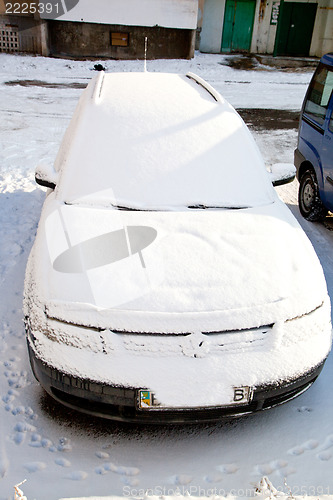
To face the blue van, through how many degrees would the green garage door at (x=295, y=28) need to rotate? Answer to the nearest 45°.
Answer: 0° — it already faces it

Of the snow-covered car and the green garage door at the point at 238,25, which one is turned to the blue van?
the green garage door

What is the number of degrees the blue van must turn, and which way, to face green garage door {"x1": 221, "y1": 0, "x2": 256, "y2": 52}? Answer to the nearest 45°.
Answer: approximately 135° to its left

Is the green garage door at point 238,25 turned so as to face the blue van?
yes

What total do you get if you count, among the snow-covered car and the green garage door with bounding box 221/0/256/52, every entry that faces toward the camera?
2

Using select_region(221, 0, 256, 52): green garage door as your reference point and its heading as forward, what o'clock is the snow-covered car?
The snow-covered car is roughly at 12 o'clock from the green garage door.

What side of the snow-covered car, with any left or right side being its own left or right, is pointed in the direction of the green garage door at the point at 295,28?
back

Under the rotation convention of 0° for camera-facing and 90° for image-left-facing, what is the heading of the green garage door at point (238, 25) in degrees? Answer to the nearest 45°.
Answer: approximately 0°

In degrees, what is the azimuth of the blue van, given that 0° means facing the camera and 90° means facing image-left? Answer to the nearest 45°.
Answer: approximately 315°

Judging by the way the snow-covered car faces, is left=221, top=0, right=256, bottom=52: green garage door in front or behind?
behind
